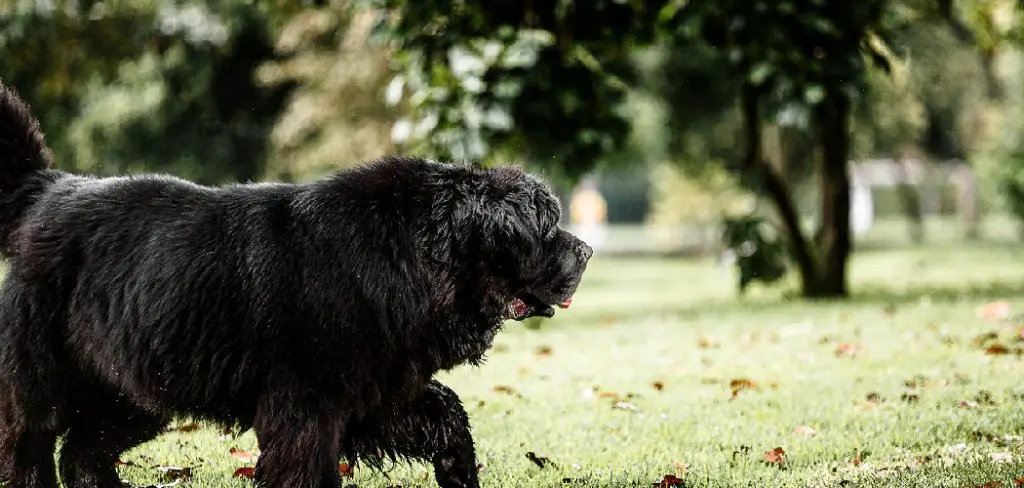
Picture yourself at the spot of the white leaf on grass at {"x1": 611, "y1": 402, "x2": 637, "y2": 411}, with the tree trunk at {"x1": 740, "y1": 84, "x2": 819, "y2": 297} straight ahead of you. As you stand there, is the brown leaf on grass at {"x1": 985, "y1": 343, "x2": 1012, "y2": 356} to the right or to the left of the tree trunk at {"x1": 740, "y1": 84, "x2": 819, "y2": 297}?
right

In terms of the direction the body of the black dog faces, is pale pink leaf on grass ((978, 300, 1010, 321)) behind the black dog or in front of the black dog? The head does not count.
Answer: in front

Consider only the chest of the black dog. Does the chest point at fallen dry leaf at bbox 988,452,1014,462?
yes

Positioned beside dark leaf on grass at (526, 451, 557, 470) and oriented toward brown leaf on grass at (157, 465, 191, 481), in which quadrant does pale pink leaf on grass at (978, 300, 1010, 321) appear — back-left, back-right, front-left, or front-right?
back-right

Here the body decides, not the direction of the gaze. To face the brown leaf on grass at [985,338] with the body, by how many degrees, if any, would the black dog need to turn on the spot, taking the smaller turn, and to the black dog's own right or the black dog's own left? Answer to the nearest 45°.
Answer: approximately 45° to the black dog's own left

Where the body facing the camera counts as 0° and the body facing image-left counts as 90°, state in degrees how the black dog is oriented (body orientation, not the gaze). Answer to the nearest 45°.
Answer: approximately 270°

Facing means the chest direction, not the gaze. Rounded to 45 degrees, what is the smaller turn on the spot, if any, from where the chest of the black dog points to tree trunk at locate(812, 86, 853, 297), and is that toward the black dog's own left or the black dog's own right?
approximately 45° to the black dog's own left

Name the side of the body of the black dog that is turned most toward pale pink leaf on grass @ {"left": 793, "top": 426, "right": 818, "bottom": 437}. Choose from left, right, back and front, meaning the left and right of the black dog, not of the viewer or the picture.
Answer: front

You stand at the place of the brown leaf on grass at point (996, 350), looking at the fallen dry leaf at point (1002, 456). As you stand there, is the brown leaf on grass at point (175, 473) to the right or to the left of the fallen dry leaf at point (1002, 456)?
right

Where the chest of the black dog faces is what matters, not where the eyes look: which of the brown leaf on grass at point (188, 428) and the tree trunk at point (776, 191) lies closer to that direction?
the tree trunk

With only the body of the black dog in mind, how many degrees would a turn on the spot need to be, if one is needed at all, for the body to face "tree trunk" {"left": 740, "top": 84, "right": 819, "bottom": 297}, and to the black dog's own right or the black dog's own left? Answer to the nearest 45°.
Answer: approximately 45° to the black dog's own left

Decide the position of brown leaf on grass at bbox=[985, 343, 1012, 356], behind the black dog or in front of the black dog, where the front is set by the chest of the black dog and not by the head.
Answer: in front

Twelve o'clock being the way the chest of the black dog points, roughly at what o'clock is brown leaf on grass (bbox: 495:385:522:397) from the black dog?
The brown leaf on grass is roughly at 10 o'clock from the black dog.

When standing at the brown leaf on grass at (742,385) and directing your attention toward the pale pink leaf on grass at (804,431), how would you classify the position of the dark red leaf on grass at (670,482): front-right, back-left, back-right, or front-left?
front-right

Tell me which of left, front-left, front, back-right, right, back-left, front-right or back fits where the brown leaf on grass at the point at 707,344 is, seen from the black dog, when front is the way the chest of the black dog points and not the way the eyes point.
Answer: front-left
